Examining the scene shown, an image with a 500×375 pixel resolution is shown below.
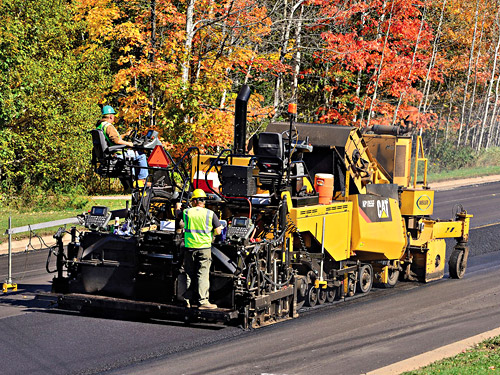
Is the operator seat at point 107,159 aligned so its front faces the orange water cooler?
yes

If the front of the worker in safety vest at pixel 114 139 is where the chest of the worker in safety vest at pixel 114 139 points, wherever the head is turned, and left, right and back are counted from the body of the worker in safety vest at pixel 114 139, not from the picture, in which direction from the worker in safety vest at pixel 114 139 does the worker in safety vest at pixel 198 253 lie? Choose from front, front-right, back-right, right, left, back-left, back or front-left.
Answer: front-right

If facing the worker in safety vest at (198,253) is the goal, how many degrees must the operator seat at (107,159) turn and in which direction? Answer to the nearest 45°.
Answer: approximately 45° to its right

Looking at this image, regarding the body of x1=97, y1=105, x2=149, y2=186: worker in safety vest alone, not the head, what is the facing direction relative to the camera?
to the viewer's right

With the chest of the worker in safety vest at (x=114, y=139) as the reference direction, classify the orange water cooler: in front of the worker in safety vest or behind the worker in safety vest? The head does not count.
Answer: in front

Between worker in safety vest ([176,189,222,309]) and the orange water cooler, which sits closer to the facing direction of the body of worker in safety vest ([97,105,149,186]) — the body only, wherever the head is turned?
the orange water cooler

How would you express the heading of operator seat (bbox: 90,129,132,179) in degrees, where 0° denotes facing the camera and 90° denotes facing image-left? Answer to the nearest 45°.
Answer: approximately 270°

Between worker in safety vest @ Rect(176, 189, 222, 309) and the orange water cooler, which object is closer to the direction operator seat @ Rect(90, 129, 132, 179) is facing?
the orange water cooler
